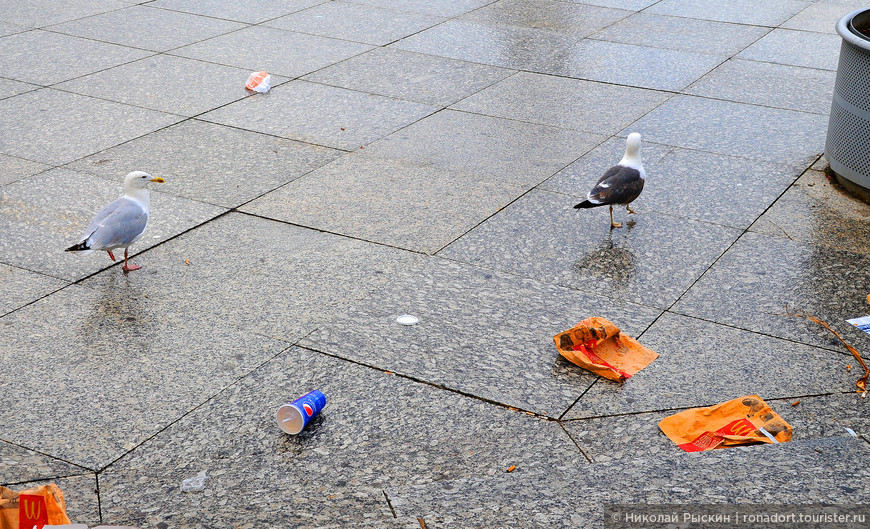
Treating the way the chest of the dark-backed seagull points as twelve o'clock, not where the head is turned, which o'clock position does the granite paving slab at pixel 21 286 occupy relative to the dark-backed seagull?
The granite paving slab is roughly at 7 o'clock from the dark-backed seagull.

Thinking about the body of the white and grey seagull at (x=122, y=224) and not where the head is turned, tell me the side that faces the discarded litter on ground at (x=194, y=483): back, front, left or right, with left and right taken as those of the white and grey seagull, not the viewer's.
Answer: right

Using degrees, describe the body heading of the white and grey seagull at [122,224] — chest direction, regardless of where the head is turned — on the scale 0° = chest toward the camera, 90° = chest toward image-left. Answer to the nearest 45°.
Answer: approximately 270°

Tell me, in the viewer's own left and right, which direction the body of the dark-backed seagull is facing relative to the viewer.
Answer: facing away from the viewer and to the right of the viewer

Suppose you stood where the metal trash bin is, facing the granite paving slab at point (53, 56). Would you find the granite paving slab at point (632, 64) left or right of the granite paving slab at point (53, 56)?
right

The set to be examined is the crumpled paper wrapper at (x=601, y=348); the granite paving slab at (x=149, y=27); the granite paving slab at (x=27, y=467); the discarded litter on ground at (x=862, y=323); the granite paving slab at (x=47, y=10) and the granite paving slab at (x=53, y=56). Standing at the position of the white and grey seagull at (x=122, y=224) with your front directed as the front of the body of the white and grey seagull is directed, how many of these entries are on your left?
3

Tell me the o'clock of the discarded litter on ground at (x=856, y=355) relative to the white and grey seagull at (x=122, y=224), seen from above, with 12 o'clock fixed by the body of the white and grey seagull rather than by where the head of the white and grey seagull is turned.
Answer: The discarded litter on ground is roughly at 1 o'clock from the white and grey seagull.
